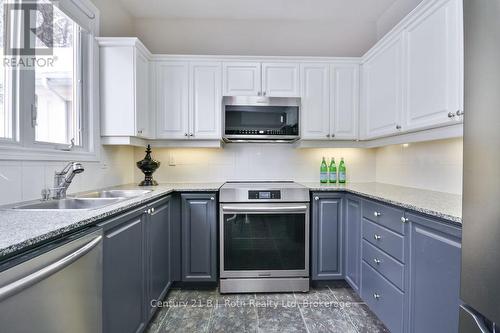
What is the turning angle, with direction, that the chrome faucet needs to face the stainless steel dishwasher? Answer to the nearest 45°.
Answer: approximately 45° to its right

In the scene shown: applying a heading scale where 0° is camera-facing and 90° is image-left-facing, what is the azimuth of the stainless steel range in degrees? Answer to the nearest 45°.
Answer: approximately 0°

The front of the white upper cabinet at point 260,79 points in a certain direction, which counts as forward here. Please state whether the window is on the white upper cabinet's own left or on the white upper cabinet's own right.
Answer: on the white upper cabinet's own right

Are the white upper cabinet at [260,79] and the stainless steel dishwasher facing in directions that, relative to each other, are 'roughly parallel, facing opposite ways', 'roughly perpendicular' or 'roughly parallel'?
roughly perpendicular

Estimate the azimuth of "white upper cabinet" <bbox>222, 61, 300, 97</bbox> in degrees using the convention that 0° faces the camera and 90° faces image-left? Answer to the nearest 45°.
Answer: approximately 0°

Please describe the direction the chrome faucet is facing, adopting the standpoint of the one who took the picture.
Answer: facing the viewer and to the right of the viewer

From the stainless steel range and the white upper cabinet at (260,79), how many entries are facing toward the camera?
2

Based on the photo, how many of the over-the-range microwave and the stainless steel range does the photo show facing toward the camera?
2

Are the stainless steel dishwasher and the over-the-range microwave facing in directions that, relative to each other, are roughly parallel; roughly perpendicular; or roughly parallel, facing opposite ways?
roughly perpendicular

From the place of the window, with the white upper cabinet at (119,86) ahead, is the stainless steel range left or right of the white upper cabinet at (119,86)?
right
